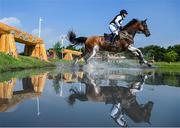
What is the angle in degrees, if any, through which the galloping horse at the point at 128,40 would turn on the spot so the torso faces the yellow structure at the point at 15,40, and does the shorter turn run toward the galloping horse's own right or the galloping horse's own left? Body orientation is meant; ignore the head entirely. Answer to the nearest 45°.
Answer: approximately 135° to the galloping horse's own left

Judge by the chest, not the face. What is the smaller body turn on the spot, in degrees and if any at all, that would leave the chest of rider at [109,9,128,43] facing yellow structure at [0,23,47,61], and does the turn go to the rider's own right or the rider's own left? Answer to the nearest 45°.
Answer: approximately 135° to the rider's own left

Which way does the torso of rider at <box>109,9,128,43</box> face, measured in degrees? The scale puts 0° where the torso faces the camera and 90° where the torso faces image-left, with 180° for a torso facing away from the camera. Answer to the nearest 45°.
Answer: approximately 270°

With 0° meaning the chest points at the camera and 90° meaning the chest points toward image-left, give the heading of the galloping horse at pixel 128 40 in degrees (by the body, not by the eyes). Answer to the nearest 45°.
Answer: approximately 270°
